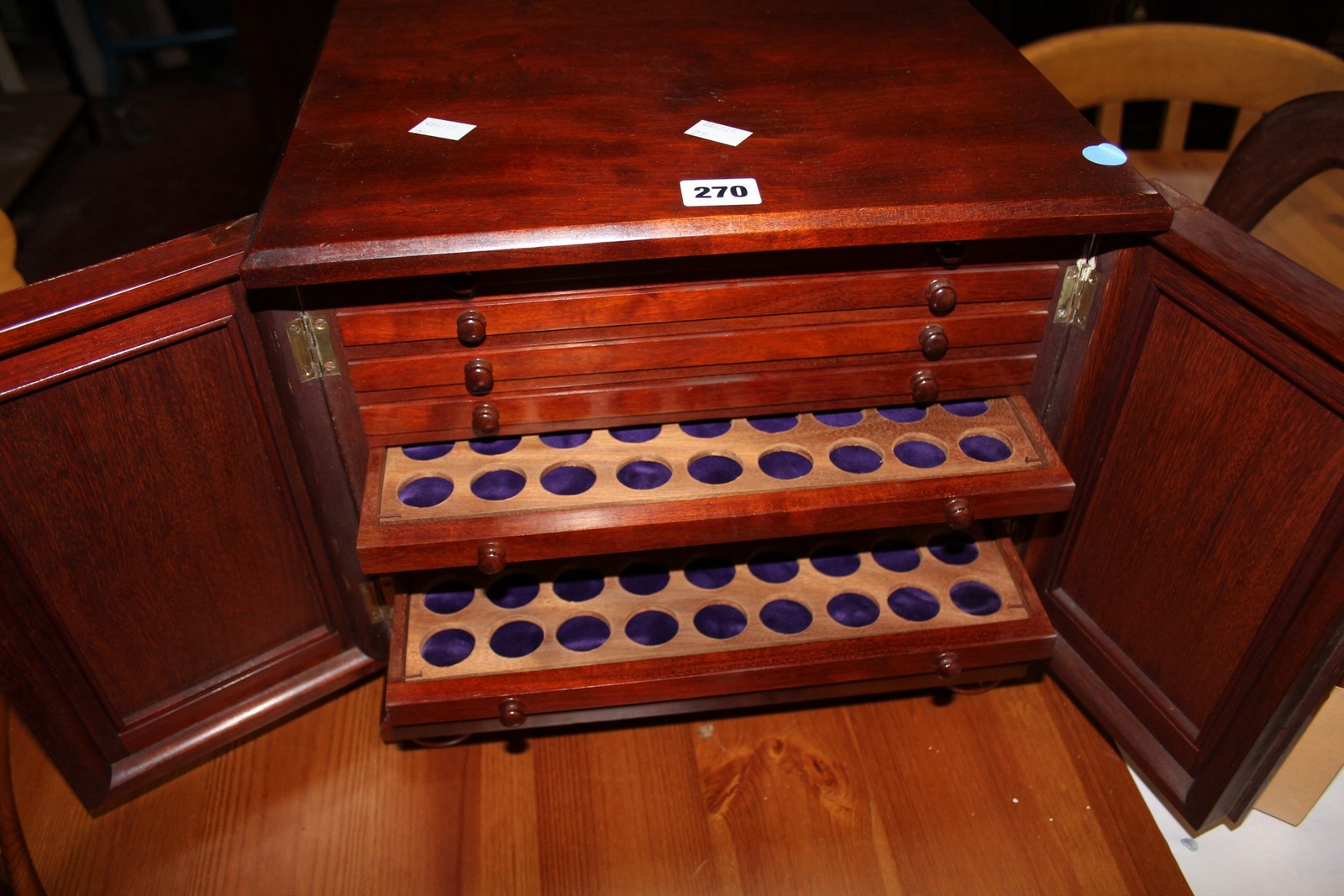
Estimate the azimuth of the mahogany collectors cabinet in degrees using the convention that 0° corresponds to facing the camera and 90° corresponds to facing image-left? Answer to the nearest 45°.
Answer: approximately 0°
